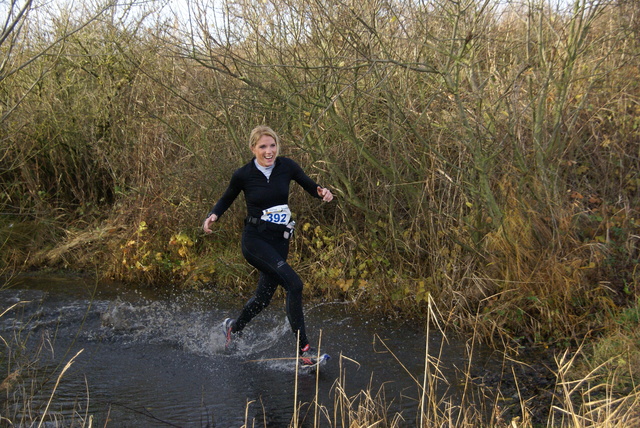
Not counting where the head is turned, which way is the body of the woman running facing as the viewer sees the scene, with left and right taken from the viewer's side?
facing the viewer and to the right of the viewer

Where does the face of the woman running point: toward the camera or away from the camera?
toward the camera
